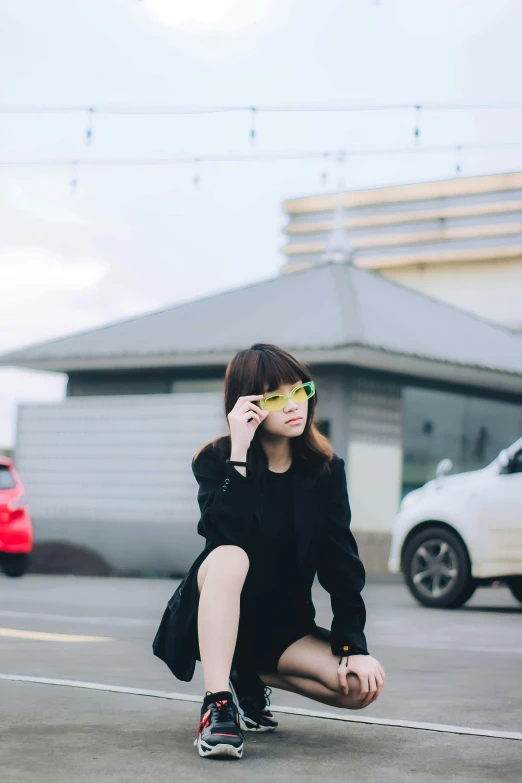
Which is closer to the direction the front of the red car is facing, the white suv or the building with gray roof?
the building with gray roof

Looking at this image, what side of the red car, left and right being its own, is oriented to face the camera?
back

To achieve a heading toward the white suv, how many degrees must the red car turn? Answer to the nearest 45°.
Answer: approximately 135° to its right
